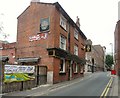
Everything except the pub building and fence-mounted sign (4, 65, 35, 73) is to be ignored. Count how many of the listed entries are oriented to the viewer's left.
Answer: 0

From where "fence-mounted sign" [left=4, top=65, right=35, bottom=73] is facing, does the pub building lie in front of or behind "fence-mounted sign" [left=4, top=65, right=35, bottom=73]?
behind

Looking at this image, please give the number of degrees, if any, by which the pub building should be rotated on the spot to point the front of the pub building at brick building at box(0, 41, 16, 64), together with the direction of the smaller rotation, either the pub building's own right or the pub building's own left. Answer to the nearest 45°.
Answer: approximately 180°

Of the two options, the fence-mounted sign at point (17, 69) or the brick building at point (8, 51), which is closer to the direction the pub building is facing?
the fence-mounted sign

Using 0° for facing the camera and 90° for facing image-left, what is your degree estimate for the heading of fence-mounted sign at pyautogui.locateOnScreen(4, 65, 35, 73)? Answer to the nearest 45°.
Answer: approximately 0°

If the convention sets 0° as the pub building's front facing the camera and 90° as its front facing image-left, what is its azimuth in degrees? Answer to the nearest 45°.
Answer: approximately 315°

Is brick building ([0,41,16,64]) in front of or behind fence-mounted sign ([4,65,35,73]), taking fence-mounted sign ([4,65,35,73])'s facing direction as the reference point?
behind
